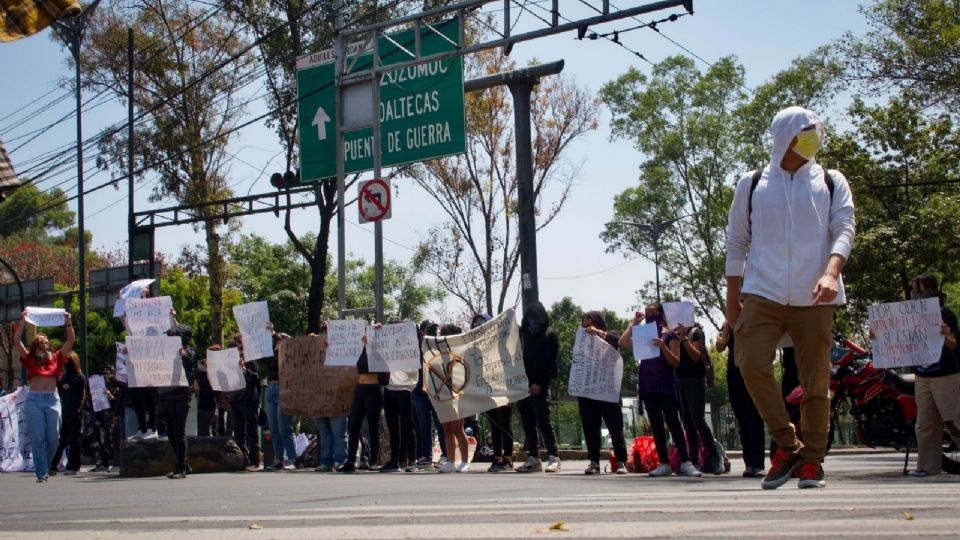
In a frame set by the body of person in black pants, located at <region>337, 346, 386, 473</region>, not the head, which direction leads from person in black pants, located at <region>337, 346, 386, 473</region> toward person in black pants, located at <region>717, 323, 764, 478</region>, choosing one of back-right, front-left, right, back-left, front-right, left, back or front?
left

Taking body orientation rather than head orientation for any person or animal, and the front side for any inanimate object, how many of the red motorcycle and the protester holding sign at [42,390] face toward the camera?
1

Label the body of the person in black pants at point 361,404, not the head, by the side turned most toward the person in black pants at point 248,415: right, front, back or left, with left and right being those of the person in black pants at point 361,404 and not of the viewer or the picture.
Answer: right

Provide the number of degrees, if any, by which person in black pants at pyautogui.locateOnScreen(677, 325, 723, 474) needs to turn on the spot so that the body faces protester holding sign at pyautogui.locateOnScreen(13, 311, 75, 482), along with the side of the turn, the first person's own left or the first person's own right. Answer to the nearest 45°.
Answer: approximately 45° to the first person's own right

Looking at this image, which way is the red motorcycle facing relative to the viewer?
to the viewer's left

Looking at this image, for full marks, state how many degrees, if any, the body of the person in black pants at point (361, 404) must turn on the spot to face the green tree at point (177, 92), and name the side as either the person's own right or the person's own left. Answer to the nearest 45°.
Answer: approximately 135° to the person's own right

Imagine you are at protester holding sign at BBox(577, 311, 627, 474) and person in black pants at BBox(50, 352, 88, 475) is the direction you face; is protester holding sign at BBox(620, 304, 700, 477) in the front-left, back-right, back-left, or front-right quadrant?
back-left

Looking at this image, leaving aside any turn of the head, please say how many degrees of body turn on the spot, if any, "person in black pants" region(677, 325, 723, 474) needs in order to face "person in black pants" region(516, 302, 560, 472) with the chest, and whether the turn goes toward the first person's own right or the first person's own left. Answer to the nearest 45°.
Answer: approximately 90° to the first person's own right

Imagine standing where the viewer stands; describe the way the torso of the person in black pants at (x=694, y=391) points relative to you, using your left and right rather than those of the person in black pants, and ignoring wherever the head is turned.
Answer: facing the viewer and to the left of the viewer

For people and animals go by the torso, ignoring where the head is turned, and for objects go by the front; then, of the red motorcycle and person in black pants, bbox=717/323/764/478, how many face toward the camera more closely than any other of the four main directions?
1

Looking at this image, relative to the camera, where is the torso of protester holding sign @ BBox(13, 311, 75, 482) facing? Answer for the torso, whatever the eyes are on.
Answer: toward the camera

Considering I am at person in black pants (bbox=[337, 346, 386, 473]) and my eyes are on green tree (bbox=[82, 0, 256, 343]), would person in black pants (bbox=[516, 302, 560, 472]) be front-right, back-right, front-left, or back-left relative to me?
back-right

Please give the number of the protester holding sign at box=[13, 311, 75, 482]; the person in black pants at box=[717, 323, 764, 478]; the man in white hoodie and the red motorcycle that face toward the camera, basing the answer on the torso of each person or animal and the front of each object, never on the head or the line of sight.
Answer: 3

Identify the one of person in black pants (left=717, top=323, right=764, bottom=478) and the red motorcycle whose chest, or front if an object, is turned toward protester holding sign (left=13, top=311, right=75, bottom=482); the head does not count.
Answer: the red motorcycle

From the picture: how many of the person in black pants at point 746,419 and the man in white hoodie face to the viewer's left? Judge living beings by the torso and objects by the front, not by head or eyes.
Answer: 0
